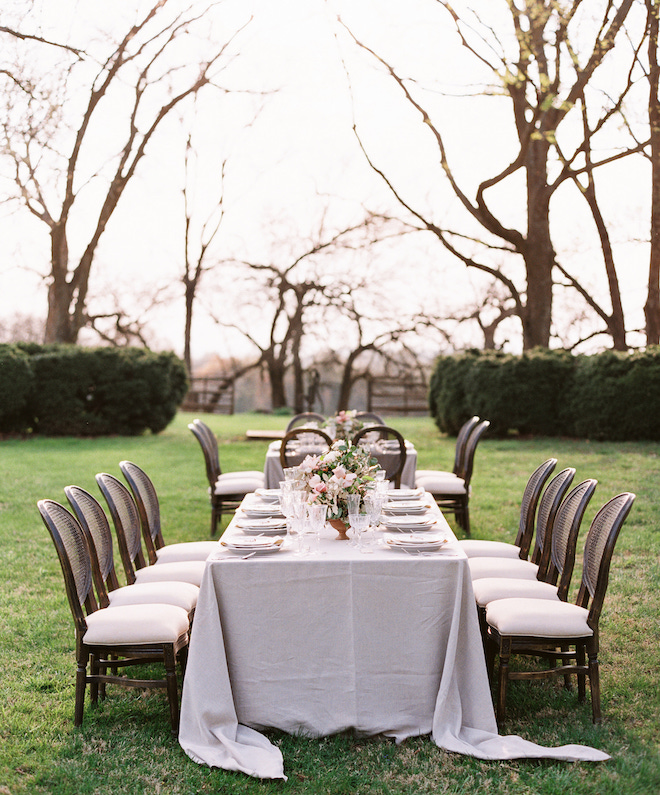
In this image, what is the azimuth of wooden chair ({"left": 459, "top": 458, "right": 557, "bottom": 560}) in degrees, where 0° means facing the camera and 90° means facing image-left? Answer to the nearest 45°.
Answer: approximately 90°

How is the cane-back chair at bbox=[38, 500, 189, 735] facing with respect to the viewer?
to the viewer's right

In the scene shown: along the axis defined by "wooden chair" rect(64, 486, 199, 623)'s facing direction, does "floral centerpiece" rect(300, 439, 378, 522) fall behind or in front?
in front

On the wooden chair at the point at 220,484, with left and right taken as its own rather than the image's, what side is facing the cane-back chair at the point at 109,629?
right

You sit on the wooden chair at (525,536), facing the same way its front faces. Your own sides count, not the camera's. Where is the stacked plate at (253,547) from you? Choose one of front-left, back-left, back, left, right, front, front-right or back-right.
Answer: front-left

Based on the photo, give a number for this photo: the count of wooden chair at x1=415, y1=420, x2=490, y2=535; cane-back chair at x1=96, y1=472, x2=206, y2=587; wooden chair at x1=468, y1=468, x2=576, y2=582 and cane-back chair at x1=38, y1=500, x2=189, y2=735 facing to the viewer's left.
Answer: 2

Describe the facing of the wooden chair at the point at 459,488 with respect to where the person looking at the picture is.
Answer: facing to the left of the viewer

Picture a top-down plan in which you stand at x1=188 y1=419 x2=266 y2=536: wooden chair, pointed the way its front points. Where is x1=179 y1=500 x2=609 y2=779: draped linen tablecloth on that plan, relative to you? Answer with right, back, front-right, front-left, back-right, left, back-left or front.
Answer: right

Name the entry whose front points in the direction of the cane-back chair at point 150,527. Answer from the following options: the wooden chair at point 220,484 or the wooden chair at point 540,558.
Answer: the wooden chair at point 540,558

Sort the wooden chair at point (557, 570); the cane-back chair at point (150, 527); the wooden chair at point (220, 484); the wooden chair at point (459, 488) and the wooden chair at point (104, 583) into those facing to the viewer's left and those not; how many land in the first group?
2

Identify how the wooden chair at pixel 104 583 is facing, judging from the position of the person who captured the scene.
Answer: facing to the right of the viewer

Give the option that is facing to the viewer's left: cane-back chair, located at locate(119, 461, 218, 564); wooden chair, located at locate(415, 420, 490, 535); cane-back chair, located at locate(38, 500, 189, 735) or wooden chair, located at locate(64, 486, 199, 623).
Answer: wooden chair, located at locate(415, 420, 490, 535)

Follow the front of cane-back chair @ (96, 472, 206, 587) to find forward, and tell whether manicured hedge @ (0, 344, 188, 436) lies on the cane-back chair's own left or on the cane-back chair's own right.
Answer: on the cane-back chair's own left

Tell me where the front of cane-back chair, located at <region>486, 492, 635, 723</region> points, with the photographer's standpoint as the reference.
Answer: facing to the left of the viewer
